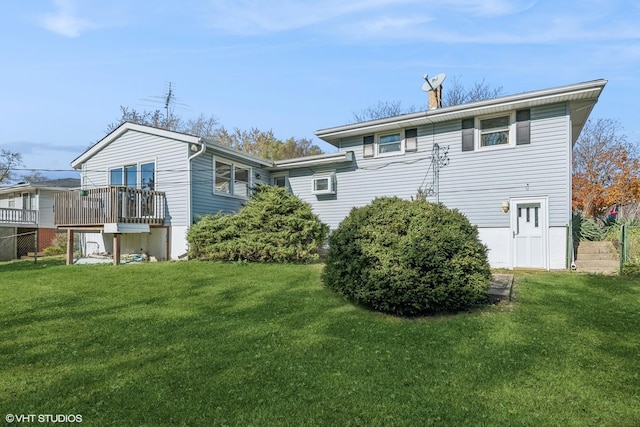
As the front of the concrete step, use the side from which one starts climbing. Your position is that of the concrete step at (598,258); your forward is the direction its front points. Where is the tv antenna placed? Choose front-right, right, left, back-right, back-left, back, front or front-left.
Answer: right

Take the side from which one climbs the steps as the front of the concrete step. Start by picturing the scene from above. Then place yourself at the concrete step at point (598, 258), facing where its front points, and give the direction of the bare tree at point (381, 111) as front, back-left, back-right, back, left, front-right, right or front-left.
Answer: back-right

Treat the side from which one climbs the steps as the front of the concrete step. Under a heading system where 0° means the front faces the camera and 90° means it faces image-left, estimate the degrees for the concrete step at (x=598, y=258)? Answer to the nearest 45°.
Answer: approximately 0°

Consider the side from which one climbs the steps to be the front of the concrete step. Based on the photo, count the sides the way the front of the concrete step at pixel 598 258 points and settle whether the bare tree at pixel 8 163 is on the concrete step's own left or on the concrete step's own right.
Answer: on the concrete step's own right

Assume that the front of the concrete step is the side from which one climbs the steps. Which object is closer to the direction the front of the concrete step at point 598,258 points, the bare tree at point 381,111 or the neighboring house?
the neighboring house

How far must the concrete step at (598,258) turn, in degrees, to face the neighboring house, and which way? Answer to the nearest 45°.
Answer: approximately 90° to its right

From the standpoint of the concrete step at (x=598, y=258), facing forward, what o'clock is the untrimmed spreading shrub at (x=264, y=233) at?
The untrimmed spreading shrub is roughly at 2 o'clock from the concrete step.

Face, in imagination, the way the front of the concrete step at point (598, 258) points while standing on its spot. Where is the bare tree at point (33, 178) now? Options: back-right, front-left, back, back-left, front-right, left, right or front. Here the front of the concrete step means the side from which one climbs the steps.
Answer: right
